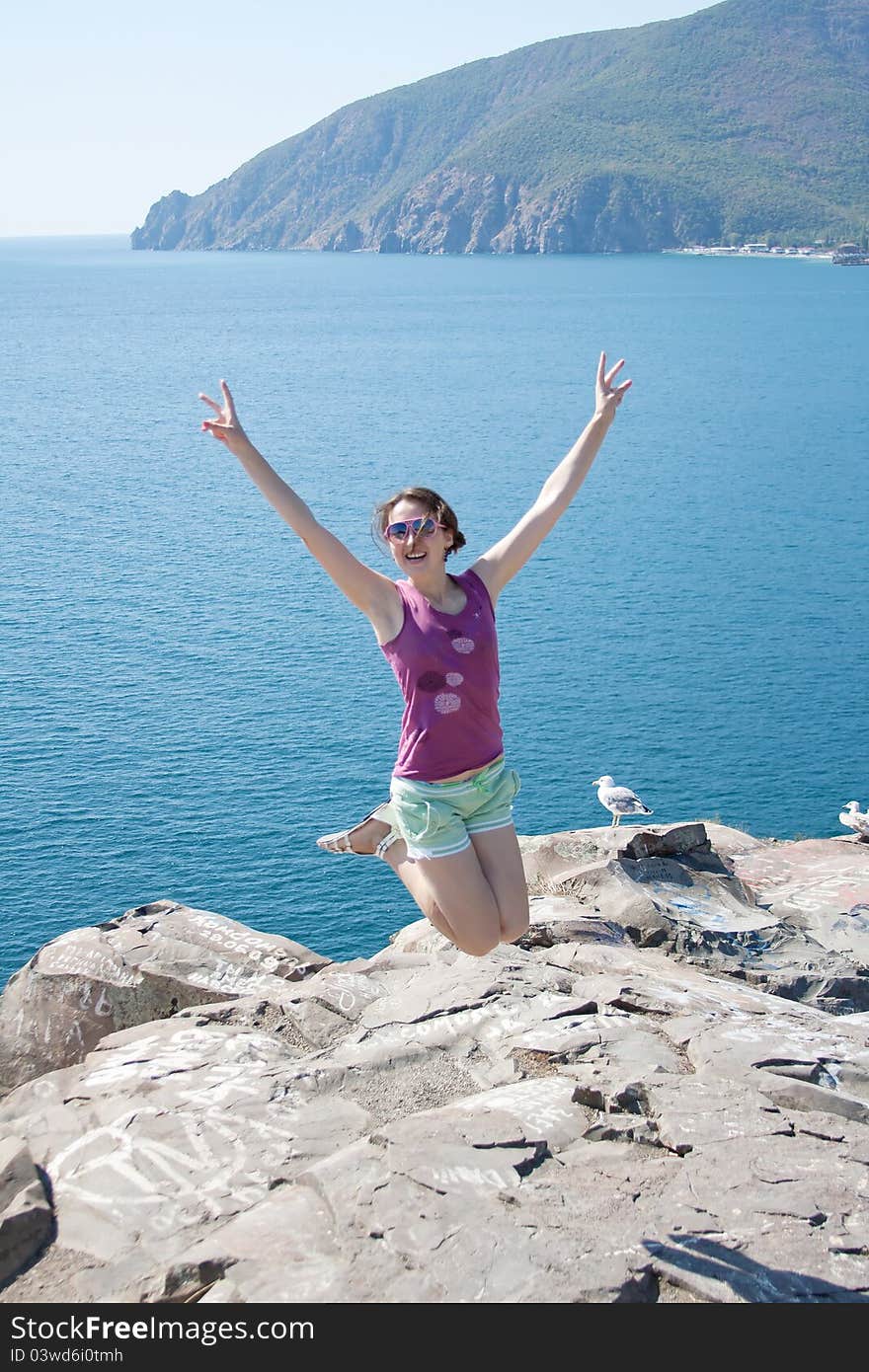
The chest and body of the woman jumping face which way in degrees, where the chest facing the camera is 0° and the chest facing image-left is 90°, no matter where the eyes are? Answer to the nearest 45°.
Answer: approximately 315°
